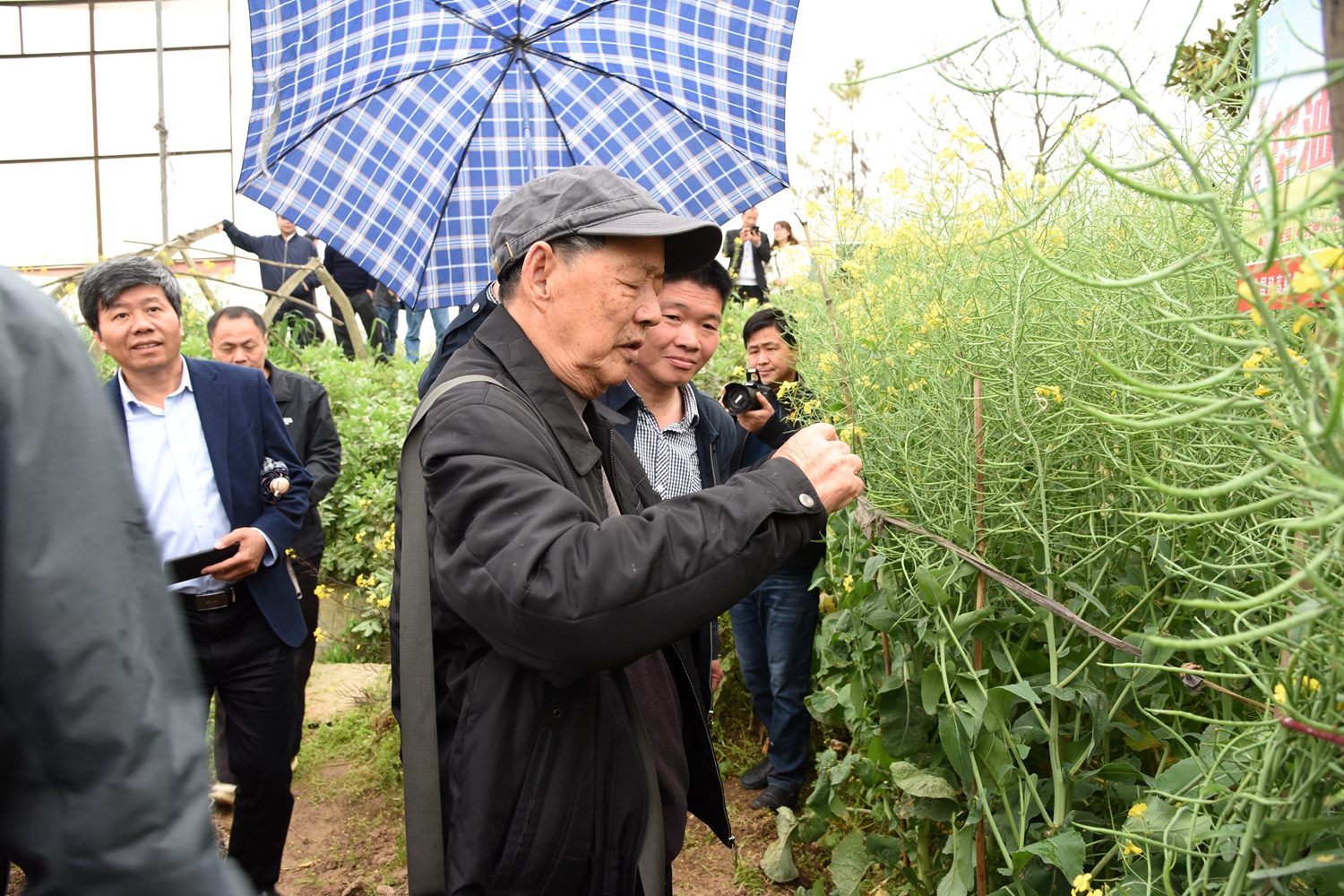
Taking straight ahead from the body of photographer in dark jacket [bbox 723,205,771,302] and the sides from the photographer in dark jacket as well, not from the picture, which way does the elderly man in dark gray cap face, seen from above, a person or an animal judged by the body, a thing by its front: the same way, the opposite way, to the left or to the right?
to the left

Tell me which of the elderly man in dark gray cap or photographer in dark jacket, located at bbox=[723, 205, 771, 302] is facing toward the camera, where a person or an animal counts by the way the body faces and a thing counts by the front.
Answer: the photographer in dark jacket

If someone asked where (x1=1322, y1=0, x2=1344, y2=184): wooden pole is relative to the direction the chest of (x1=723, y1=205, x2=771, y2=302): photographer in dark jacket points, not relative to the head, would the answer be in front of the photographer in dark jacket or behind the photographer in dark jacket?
in front

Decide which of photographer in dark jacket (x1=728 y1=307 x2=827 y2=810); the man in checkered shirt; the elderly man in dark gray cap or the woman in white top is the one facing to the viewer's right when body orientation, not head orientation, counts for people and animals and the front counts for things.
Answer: the elderly man in dark gray cap

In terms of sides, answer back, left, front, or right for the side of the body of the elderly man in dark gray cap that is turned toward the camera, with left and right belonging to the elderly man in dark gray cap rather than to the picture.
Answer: right

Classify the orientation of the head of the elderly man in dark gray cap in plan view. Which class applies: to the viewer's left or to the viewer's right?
to the viewer's right

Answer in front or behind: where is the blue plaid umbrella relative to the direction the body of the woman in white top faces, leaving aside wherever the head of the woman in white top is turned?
in front

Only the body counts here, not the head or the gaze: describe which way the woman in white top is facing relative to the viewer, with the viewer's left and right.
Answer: facing the viewer and to the left of the viewer

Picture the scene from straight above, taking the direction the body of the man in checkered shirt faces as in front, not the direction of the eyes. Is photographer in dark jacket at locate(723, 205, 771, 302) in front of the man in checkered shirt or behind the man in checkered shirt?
behind

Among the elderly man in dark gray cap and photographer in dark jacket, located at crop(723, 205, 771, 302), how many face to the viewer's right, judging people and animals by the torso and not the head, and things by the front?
1

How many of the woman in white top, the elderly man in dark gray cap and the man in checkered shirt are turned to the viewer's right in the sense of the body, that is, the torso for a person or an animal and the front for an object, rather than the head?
1

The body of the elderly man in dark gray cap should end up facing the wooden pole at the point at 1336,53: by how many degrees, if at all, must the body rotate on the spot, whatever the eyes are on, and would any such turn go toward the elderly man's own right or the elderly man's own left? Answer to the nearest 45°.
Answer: approximately 45° to the elderly man's own right

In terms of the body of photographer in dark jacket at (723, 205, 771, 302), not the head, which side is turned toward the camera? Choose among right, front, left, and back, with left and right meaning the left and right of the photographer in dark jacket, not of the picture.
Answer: front

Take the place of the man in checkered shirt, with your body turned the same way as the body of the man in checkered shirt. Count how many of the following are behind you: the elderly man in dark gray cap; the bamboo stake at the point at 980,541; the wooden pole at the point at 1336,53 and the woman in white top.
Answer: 1

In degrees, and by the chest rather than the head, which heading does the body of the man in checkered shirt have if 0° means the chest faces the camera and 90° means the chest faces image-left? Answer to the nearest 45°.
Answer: approximately 0°

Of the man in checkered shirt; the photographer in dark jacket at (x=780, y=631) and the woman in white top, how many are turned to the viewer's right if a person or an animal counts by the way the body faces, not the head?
0
